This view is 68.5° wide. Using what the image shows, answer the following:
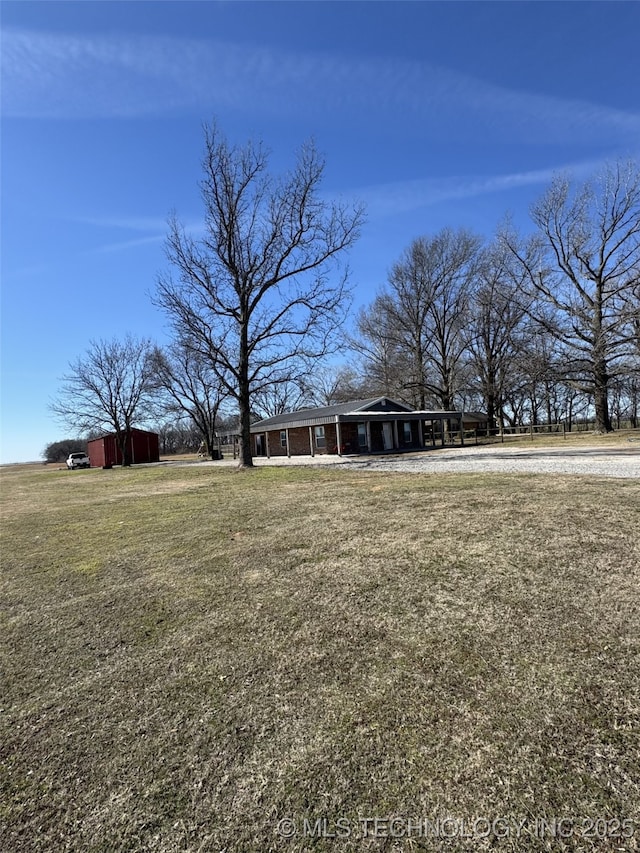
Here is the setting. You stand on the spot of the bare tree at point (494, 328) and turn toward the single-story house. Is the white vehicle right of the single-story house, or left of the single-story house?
right

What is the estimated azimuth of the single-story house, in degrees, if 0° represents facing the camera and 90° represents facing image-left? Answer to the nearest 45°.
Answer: approximately 315°

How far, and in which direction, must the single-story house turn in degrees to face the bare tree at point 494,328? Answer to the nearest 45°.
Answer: approximately 90° to its left
